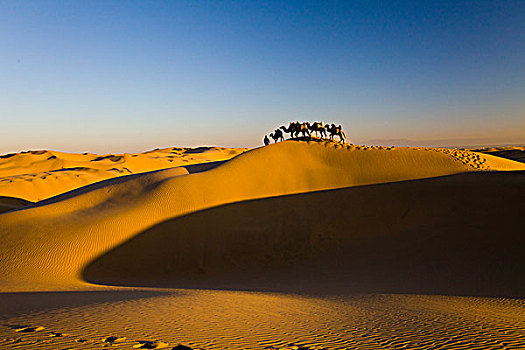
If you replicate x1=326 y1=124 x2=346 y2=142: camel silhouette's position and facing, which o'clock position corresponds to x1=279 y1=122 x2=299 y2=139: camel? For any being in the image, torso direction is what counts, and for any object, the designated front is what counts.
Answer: The camel is roughly at 11 o'clock from the camel silhouette.

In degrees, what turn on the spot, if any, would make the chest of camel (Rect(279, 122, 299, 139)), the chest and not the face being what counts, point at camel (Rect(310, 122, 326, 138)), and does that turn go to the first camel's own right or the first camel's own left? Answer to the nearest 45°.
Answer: approximately 180°

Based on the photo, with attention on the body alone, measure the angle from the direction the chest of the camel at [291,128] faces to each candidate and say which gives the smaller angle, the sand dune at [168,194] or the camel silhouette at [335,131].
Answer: the sand dune

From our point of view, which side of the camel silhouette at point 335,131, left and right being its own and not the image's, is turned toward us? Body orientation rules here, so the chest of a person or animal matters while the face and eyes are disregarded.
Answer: left

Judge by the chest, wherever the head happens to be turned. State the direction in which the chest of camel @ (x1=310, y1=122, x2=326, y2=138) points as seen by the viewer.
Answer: to the viewer's left

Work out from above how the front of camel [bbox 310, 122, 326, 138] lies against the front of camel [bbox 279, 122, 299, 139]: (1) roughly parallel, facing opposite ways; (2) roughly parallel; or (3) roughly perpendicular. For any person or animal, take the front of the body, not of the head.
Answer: roughly parallel

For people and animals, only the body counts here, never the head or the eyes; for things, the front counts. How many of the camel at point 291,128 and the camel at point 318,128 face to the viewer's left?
2

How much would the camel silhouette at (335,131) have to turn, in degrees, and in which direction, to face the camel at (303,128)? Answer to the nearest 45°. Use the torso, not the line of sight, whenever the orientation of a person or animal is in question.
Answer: approximately 45° to its left

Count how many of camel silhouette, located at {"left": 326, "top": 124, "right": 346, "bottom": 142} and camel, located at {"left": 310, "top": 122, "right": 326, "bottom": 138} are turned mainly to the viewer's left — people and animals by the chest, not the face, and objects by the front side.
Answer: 2

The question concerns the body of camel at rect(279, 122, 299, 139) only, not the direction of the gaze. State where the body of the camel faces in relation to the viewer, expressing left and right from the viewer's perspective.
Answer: facing to the left of the viewer

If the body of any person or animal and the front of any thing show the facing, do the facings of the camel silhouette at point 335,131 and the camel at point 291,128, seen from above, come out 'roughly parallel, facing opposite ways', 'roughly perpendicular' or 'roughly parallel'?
roughly parallel
